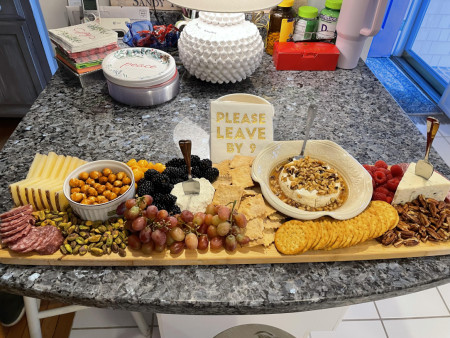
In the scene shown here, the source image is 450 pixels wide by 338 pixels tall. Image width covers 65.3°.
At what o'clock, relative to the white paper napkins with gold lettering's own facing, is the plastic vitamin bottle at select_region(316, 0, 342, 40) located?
The plastic vitamin bottle is roughly at 7 o'clock from the white paper napkins with gold lettering.

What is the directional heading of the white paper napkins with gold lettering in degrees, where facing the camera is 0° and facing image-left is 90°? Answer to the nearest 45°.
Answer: approximately 0°

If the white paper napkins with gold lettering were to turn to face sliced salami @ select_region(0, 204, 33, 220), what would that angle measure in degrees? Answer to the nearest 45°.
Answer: approximately 45° to its right

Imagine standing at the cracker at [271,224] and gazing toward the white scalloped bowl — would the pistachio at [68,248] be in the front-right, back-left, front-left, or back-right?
back-left

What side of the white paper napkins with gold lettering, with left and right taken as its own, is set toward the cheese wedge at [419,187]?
left

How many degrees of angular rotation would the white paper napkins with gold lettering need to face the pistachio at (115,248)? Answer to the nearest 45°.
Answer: approximately 45° to its right

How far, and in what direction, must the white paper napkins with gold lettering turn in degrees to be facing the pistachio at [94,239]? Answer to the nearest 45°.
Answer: approximately 45° to its right

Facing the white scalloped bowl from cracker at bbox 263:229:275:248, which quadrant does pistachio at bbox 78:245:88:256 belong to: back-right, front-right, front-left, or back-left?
back-left

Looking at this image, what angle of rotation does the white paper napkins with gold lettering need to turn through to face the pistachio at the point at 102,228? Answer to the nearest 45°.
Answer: approximately 45° to its right

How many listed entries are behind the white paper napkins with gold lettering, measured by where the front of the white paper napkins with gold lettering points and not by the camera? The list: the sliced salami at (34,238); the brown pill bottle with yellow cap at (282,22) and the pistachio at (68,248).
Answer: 1

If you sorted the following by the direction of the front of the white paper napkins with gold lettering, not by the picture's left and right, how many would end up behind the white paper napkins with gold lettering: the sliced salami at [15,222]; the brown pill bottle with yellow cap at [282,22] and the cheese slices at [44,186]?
1
